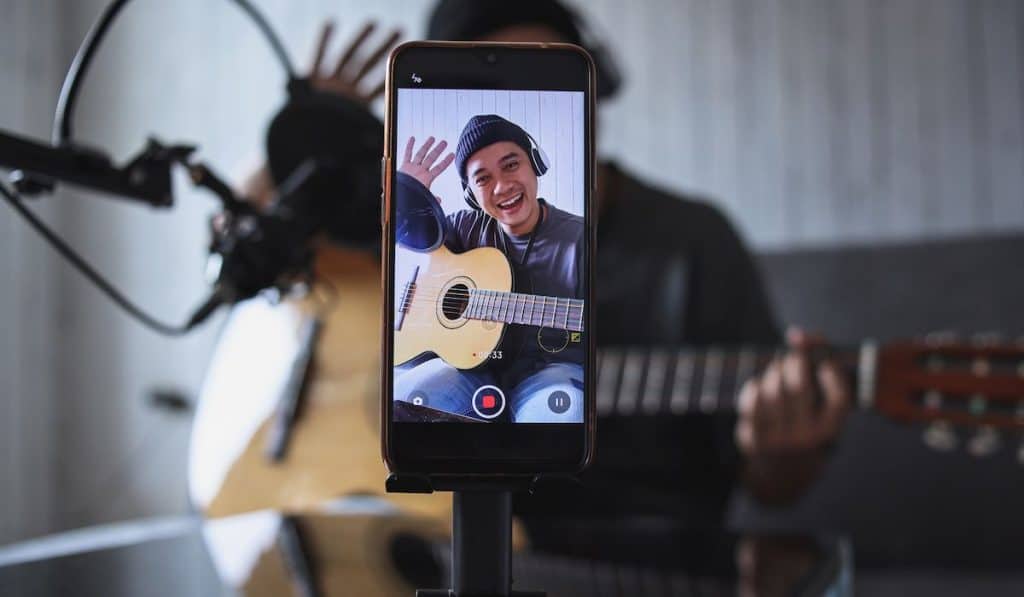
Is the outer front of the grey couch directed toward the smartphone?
yes

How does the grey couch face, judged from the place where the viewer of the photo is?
facing the viewer

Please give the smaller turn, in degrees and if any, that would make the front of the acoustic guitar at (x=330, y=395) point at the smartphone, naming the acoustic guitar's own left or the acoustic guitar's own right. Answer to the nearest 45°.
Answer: approximately 45° to the acoustic guitar's own left

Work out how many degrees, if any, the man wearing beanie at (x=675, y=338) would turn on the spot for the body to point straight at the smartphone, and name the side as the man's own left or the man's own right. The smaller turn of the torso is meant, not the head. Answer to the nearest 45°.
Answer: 0° — they already face it

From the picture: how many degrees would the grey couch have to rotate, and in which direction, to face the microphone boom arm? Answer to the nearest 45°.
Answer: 0° — it already faces it

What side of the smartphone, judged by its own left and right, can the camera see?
front

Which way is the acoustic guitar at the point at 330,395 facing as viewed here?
toward the camera

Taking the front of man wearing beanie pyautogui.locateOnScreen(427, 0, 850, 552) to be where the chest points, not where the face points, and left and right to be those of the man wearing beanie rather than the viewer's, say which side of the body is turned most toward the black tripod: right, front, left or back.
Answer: front

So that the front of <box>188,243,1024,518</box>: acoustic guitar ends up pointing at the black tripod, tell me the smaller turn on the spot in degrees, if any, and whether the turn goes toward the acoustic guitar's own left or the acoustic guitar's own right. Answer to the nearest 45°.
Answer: approximately 45° to the acoustic guitar's own left
